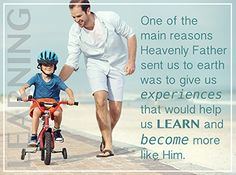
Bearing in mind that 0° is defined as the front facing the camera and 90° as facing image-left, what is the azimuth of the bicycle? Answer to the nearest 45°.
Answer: approximately 0°

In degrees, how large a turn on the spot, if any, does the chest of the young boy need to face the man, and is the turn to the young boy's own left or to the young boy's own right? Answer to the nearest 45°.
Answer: approximately 90° to the young boy's own left
